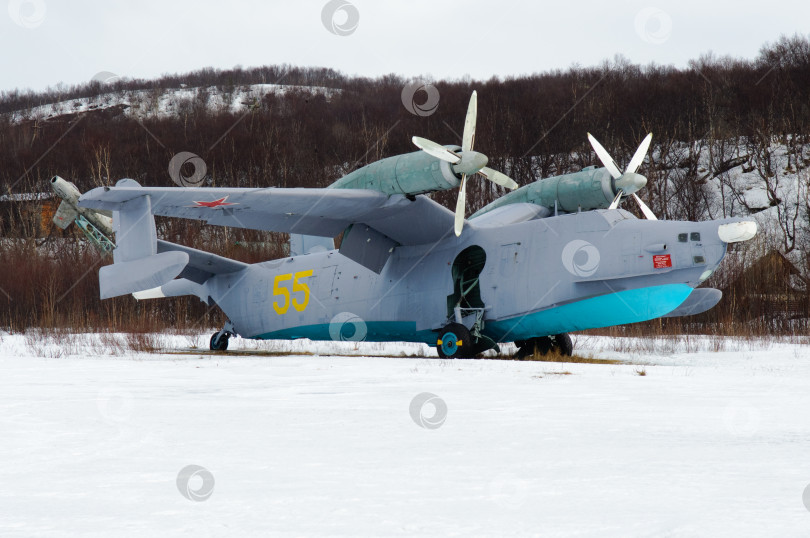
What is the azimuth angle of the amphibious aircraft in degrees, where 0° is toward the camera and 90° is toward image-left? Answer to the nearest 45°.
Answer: approximately 315°
